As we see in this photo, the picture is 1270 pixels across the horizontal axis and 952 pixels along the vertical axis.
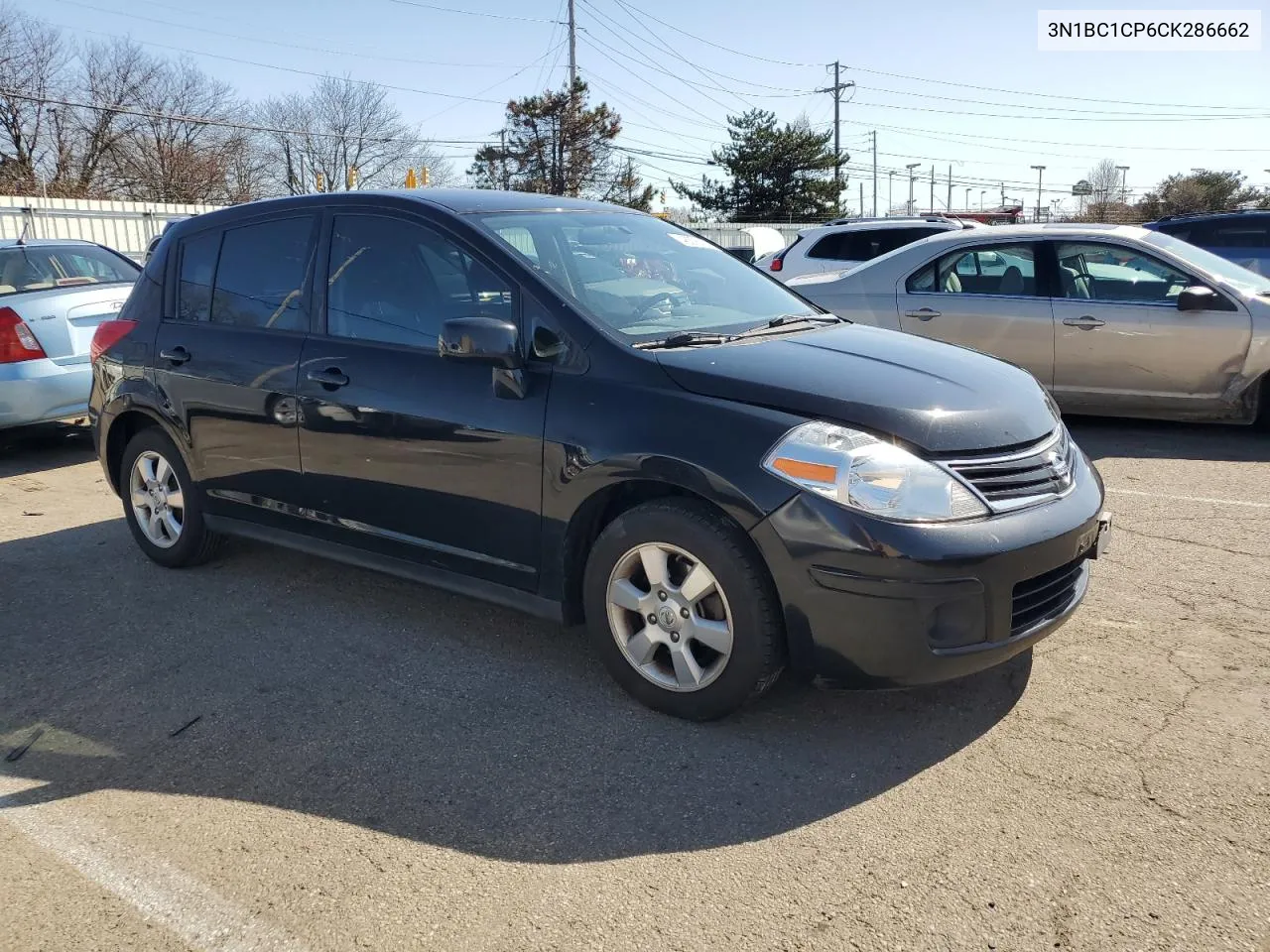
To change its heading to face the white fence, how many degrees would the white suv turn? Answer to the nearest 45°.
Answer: approximately 135° to its left

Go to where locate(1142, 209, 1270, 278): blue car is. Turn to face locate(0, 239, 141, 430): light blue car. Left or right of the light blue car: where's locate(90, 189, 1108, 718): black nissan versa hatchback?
left

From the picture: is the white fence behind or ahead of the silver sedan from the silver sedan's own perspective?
behind

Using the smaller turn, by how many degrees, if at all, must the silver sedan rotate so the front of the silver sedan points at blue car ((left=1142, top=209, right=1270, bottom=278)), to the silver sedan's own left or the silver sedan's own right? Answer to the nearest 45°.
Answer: approximately 90° to the silver sedan's own left

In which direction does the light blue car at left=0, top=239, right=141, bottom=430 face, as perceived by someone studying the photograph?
facing away from the viewer and to the left of the viewer

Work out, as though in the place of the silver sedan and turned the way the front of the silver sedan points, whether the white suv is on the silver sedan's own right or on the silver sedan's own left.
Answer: on the silver sedan's own left

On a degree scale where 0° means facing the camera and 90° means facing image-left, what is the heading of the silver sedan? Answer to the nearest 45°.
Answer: approximately 270°

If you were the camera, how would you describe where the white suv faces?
facing to the right of the viewer

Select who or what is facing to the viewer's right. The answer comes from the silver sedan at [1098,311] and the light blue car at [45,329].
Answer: the silver sedan
